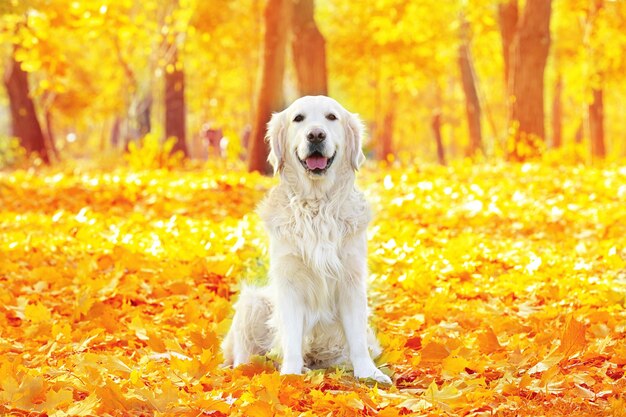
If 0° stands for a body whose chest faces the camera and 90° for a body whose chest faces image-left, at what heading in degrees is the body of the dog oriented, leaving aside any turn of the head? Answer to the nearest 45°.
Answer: approximately 0°

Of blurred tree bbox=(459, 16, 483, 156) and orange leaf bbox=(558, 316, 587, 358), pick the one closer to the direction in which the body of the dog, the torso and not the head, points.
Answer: the orange leaf

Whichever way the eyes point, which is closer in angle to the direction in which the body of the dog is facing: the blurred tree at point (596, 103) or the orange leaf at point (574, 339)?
the orange leaf

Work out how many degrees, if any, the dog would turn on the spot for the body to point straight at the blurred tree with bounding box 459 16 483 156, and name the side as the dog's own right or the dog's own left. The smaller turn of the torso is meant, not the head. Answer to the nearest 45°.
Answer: approximately 180°

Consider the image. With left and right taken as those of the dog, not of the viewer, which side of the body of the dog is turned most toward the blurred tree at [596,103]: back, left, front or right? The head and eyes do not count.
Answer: back

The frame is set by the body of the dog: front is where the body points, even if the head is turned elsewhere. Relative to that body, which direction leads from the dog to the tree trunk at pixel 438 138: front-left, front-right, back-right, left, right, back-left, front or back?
back

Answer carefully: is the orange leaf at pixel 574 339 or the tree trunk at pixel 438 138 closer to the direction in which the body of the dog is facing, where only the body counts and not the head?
the orange leaf

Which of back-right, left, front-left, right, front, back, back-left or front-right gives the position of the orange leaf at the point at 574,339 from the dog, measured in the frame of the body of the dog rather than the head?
left
